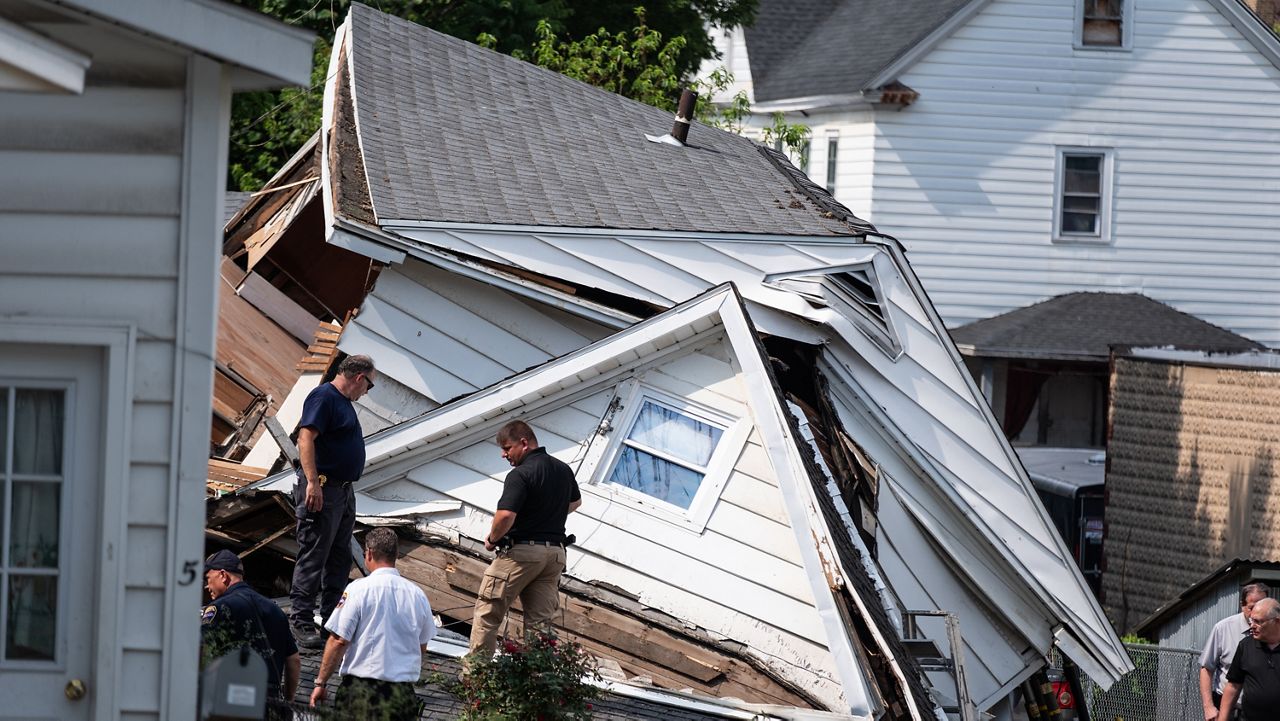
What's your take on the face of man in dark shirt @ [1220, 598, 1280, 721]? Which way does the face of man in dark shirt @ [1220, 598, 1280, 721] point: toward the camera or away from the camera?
toward the camera

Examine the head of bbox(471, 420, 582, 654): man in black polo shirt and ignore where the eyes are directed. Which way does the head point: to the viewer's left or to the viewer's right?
to the viewer's left

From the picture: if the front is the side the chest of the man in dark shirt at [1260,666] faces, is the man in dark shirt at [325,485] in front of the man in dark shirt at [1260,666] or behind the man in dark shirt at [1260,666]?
in front

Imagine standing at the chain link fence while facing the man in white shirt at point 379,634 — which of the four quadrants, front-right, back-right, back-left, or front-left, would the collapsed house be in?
front-right

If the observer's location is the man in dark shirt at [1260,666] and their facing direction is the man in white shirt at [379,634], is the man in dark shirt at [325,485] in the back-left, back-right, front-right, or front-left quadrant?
front-right

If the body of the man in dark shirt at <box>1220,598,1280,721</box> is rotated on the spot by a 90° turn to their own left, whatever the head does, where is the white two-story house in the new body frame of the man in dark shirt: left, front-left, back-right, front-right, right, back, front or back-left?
back-left

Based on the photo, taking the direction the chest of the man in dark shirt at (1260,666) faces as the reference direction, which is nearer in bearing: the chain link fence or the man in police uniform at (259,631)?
the man in police uniform

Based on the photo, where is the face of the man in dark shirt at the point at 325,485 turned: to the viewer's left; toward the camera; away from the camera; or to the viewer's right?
to the viewer's right

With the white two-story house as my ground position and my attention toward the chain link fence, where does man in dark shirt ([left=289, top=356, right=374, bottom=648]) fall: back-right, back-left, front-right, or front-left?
front-right

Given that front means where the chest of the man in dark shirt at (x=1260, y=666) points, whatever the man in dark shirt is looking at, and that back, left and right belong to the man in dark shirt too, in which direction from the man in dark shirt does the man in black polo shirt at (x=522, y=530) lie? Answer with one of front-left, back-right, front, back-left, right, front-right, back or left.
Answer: front

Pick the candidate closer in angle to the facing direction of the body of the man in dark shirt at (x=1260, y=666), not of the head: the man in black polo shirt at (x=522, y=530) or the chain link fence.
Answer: the man in black polo shirt

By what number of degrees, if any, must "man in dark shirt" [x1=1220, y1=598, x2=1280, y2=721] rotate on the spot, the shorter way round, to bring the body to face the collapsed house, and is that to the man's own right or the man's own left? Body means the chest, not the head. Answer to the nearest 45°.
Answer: approximately 45° to the man's own right

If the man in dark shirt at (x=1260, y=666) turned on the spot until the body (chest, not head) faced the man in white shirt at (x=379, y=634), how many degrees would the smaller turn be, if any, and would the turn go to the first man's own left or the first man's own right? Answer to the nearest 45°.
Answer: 0° — they already face them

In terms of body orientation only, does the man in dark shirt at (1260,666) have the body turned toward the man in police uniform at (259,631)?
yes
